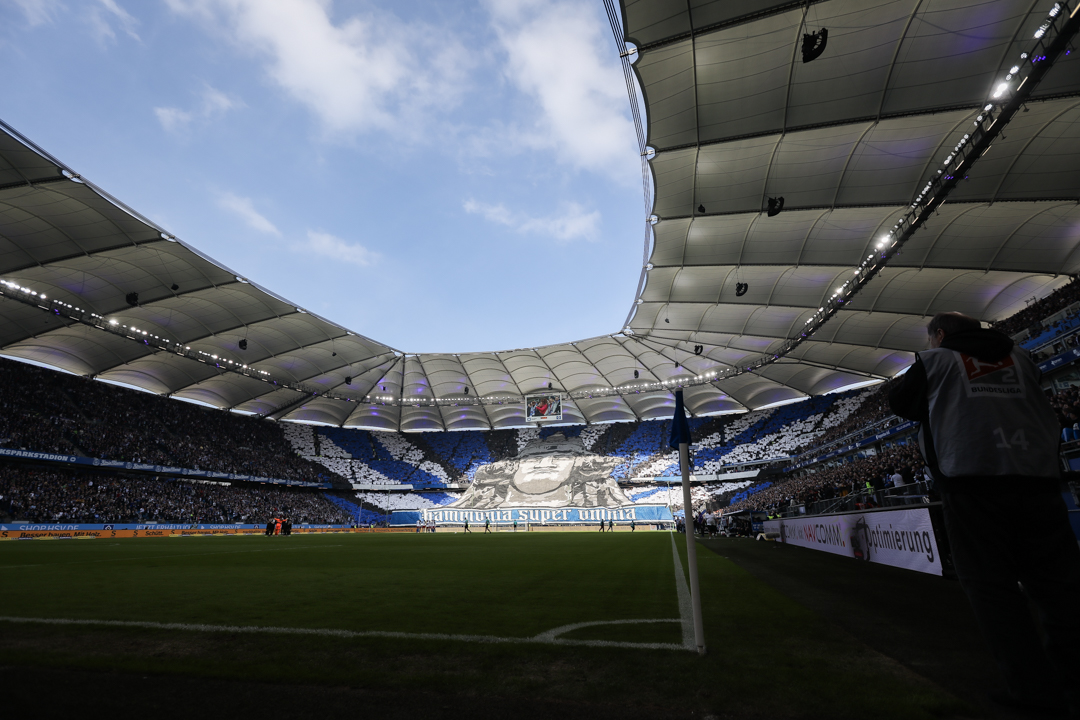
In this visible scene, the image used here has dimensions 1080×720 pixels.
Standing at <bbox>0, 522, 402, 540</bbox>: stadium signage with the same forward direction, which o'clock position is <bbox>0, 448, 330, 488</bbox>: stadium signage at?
<bbox>0, 448, 330, 488</bbox>: stadium signage is roughly at 7 o'clock from <bbox>0, 522, 402, 540</bbox>: stadium signage.

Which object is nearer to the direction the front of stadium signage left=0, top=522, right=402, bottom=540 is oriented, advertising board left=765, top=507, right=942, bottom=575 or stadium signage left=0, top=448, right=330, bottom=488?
the advertising board

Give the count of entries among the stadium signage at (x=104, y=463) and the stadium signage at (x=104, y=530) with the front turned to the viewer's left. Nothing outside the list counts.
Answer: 0

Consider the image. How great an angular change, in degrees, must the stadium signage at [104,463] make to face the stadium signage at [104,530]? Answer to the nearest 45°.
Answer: approximately 45° to its right

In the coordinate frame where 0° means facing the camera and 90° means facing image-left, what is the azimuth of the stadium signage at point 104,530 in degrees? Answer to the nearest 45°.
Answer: approximately 315°

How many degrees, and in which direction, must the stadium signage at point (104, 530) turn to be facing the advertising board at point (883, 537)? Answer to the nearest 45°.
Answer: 0° — it already faces it

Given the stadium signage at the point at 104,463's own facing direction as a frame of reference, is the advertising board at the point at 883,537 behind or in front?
in front
